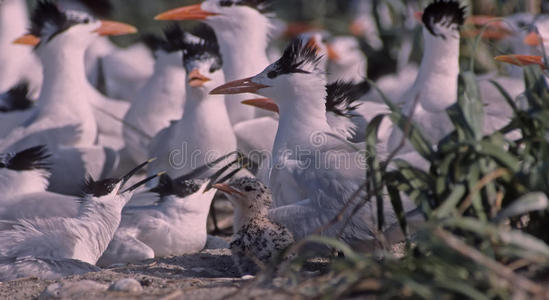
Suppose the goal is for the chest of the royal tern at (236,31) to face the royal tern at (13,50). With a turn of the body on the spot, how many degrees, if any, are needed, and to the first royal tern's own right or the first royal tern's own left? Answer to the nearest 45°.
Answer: approximately 45° to the first royal tern's own right

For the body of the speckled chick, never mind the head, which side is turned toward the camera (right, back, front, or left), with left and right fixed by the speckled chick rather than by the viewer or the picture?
left

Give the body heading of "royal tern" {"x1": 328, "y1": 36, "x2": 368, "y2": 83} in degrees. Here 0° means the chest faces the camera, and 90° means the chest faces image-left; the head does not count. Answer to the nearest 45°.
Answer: approximately 90°

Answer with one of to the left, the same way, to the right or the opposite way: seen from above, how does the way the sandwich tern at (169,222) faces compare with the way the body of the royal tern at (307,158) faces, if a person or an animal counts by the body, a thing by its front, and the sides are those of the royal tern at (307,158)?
the opposite way

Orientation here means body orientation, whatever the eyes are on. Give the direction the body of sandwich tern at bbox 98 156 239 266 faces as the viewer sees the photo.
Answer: to the viewer's right

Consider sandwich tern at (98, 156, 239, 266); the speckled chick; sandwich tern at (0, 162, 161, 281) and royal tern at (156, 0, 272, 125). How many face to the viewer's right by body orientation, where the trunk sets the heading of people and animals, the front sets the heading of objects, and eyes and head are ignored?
2

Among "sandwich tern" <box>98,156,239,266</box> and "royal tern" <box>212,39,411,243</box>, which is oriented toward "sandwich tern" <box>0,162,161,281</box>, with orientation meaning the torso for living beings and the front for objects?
"royal tern" <box>212,39,411,243</box>

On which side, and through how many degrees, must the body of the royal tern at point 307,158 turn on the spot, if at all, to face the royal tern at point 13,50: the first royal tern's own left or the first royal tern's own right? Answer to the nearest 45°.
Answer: approximately 45° to the first royal tern's own right

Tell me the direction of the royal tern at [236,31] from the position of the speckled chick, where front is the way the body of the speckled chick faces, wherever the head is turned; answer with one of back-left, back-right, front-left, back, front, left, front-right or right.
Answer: right

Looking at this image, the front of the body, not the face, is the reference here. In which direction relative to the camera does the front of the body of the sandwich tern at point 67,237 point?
to the viewer's right

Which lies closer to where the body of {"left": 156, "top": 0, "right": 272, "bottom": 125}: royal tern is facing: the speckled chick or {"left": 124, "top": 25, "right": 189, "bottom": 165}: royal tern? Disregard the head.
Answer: the royal tern

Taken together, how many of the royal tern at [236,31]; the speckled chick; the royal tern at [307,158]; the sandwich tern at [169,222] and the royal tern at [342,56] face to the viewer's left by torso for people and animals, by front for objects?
4

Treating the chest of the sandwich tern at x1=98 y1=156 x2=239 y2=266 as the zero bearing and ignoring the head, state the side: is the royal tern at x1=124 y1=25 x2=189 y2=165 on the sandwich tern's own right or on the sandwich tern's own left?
on the sandwich tern's own left

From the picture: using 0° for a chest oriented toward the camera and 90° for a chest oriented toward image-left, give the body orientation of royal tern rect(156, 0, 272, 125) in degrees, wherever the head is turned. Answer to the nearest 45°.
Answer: approximately 90°

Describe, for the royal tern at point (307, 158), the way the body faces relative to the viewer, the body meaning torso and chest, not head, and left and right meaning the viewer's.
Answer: facing to the left of the viewer
